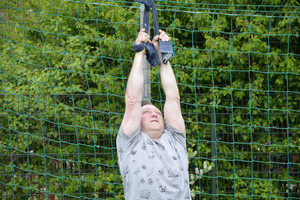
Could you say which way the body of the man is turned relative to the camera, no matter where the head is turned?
toward the camera

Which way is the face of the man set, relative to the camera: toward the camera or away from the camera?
toward the camera
